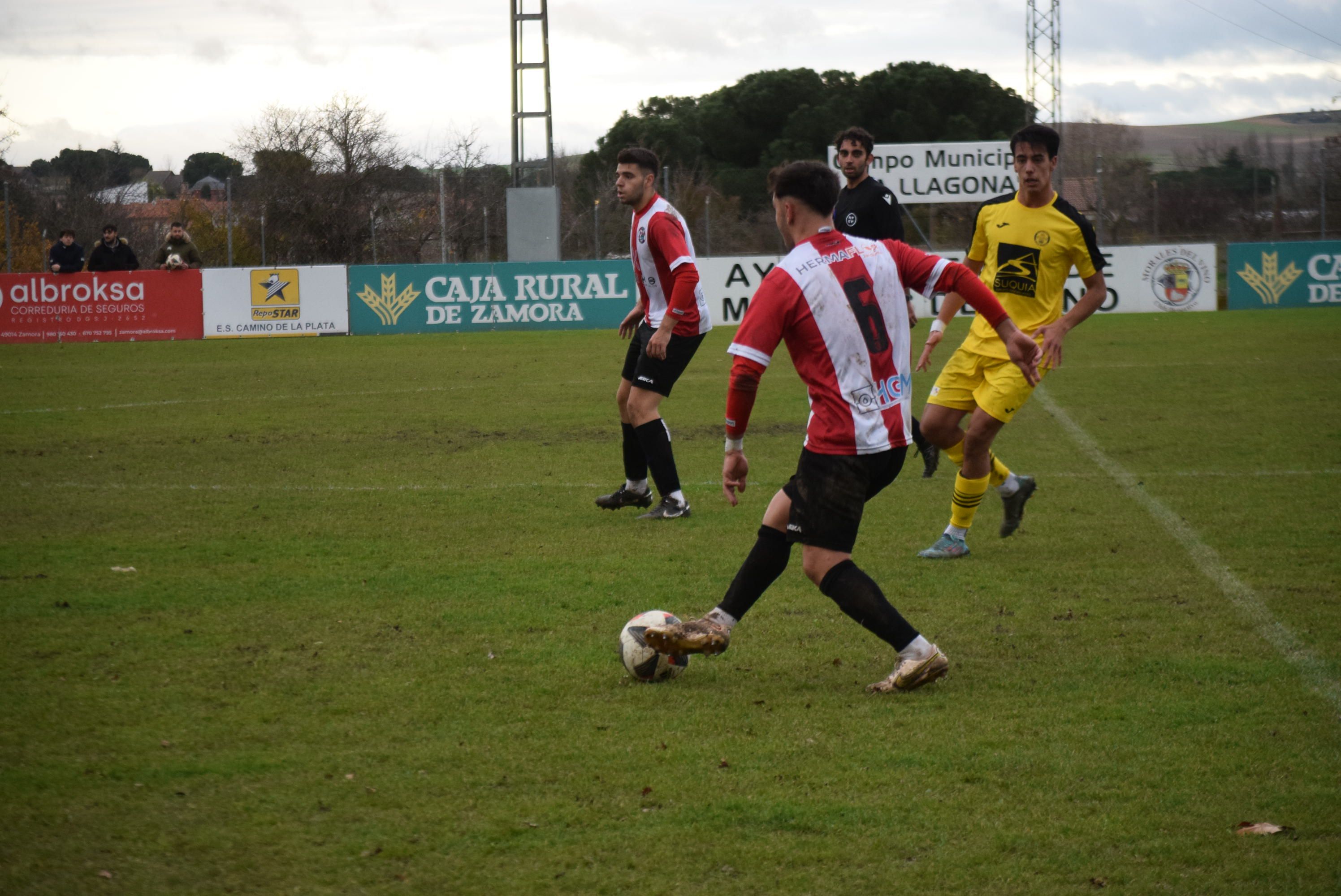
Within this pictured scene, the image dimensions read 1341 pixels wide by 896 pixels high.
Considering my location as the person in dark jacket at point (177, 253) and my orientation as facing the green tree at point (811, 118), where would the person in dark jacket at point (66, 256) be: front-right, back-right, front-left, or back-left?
back-left

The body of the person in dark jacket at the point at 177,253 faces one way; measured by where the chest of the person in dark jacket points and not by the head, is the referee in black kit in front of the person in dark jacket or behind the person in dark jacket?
in front

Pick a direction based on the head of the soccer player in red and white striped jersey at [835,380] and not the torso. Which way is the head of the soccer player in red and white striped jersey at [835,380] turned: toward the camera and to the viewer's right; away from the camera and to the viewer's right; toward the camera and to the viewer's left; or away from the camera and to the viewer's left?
away from the camera and to the viewer's left

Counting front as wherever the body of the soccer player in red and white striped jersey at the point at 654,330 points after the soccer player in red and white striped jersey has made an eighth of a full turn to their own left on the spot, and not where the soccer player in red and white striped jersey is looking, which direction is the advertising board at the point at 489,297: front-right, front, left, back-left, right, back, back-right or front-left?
back

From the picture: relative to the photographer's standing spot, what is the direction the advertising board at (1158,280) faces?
facing the viewer

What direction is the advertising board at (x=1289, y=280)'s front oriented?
toward the camera

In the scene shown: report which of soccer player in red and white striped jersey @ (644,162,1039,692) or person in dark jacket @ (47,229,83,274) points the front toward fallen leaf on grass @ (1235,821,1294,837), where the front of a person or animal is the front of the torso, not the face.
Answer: the person in dark jacket

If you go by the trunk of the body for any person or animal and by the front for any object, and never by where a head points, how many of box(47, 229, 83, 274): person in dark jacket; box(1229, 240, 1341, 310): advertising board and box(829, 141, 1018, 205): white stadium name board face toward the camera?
3

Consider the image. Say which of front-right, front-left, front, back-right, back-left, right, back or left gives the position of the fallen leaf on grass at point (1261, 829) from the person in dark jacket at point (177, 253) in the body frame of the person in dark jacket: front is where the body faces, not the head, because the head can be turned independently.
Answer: front

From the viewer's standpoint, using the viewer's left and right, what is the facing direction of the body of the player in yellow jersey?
facing the viewer and to the left of the viewer

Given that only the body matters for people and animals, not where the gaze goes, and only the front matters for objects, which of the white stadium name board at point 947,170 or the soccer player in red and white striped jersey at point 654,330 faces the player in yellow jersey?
the white stadium name board
